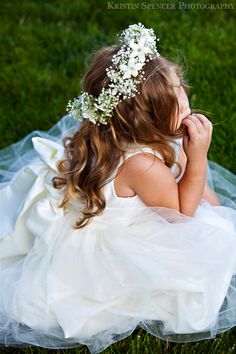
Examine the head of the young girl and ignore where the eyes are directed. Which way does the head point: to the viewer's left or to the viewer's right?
to the viewer's right

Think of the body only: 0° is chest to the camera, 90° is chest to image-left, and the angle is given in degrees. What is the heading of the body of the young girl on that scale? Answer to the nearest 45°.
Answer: approximately 270°
